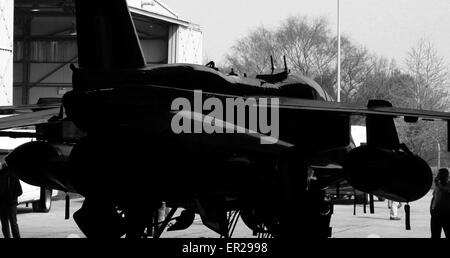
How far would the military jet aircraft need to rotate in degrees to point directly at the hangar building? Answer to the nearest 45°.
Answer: approximately 45° to its left

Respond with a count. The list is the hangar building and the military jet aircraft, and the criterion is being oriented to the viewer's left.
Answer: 0

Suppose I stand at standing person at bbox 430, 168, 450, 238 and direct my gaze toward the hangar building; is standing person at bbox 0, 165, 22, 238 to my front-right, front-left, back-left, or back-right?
front-left

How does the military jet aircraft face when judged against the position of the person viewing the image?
facing away from the viewer and to the right of the viewer

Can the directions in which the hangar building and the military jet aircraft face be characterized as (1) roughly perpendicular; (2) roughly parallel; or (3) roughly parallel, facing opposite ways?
roughly perpendicular

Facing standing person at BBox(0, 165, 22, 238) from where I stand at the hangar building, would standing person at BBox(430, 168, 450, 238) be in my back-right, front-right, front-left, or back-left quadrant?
front-left

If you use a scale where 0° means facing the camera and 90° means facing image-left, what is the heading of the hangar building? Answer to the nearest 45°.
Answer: approximately 315°

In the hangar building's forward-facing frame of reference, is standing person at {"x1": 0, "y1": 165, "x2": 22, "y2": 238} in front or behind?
in front
